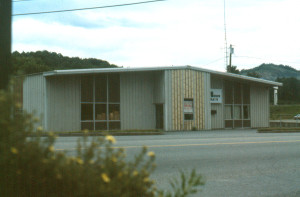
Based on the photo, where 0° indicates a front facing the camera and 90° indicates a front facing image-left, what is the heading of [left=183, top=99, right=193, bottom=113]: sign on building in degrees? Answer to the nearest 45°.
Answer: approximately 0°

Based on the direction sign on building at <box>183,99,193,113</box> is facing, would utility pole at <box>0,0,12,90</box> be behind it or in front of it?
in front

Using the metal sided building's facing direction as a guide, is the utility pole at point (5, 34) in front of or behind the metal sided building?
in front
